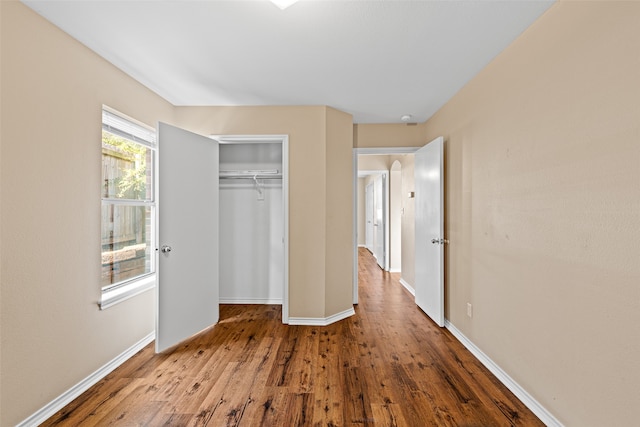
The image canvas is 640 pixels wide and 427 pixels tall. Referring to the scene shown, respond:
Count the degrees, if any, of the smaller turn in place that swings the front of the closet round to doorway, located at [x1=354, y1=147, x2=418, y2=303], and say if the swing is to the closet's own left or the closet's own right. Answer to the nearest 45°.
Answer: approximately 135° to the closet's own left

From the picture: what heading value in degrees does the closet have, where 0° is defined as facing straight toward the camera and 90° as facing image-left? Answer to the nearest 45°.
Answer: approximately 0°

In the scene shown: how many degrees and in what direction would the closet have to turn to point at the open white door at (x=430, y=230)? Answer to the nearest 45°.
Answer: approximately 45° to its left

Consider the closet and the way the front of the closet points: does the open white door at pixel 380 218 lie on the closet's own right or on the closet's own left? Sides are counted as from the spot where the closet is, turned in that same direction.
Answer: on the closet's own left

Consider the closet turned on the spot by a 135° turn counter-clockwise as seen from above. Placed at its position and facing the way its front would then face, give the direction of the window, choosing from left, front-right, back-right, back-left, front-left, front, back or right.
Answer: back
